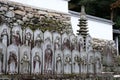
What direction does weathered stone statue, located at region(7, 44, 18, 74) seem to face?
toward the camera

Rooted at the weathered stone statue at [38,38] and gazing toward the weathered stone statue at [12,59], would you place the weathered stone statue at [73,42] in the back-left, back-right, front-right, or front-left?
back-left

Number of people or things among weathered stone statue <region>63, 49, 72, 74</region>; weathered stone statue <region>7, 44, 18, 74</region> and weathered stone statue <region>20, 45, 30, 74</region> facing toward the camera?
3

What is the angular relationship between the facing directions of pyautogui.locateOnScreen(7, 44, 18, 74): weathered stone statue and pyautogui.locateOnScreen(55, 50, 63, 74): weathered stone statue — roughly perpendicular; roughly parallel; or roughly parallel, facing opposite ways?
roughly parallel

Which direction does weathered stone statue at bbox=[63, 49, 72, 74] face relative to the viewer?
toward the camera

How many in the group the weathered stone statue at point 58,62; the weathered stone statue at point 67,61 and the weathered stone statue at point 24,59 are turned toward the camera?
3

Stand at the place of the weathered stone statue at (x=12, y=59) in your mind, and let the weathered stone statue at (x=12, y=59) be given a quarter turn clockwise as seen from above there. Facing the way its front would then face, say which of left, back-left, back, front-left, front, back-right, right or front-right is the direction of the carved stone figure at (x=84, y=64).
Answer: back-right

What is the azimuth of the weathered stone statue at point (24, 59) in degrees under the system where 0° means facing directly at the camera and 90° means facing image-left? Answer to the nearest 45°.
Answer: approximately 0°

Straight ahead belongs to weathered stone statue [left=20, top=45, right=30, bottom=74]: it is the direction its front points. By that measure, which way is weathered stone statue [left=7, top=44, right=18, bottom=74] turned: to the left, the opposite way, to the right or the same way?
the same way

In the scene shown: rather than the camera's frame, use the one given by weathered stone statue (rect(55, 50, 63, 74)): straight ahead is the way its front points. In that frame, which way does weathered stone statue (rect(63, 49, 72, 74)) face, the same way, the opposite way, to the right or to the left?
the same way

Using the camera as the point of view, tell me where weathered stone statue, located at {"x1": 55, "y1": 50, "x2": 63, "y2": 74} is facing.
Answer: facing the viewer

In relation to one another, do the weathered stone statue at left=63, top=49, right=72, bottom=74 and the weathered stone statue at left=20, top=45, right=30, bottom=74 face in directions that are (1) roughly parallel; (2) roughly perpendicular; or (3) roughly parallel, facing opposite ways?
roughly parallel

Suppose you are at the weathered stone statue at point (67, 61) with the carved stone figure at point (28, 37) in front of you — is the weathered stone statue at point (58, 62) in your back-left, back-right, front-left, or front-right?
front-left

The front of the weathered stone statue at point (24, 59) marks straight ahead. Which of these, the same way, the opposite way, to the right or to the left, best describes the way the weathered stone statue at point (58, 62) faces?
the same way

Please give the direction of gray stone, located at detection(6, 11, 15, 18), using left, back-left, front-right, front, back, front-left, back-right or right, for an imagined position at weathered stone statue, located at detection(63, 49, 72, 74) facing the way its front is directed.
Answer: back-right

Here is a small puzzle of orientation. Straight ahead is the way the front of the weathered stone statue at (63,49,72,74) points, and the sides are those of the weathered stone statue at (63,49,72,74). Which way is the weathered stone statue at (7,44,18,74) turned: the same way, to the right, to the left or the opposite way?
the same way
